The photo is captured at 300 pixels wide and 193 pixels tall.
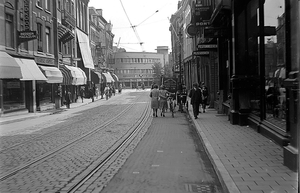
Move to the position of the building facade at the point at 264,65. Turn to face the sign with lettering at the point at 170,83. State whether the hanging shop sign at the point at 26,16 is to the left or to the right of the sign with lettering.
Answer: left

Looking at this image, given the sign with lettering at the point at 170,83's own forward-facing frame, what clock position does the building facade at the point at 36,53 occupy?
The building facade is roughly at 2 o'clock from the sign with lettering.

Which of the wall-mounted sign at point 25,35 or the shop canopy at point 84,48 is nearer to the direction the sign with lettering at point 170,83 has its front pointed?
the wall-mounted sign

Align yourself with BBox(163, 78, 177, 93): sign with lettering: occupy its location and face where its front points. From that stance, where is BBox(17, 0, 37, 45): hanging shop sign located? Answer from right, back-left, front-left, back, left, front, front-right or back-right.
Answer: front-right

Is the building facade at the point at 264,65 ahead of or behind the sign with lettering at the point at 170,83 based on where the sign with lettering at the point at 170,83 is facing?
ahead

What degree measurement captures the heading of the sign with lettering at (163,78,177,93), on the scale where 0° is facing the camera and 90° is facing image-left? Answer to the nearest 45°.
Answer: approximately 0°

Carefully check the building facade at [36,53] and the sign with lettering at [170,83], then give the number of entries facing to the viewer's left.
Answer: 0

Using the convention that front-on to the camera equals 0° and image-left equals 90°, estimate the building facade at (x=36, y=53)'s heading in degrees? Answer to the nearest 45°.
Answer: approximately 315°

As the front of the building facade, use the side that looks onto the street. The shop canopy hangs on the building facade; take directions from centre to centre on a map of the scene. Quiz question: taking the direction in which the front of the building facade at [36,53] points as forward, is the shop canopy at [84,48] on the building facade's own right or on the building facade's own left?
on the building facade's own left

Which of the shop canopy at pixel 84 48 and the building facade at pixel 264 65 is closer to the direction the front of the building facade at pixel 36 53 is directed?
the building facade

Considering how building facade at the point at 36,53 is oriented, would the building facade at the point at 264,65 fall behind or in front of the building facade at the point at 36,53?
in front
